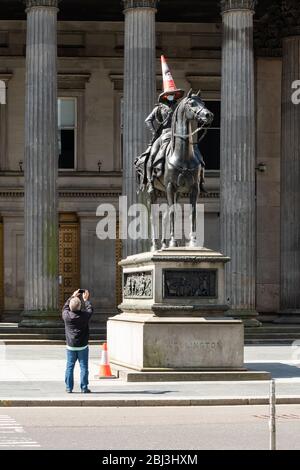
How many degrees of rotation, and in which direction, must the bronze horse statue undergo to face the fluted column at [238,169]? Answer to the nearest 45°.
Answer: approximately 135° to its left

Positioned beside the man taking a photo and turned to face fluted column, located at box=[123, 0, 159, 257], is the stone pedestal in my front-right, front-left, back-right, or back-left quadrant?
front-right

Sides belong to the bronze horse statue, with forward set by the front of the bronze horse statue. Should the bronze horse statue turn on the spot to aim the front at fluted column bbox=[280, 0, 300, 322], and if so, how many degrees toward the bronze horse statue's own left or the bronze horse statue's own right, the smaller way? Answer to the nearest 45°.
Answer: approximately 135° to the bronze horse statue's own left

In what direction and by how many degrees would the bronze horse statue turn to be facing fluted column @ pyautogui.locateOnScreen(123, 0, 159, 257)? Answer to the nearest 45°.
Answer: approximately 135° to its left

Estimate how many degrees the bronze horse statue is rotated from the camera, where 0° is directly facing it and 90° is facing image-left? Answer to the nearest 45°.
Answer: approximately 315°

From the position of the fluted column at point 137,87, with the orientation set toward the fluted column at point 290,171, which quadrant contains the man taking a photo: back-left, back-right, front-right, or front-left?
back-right
